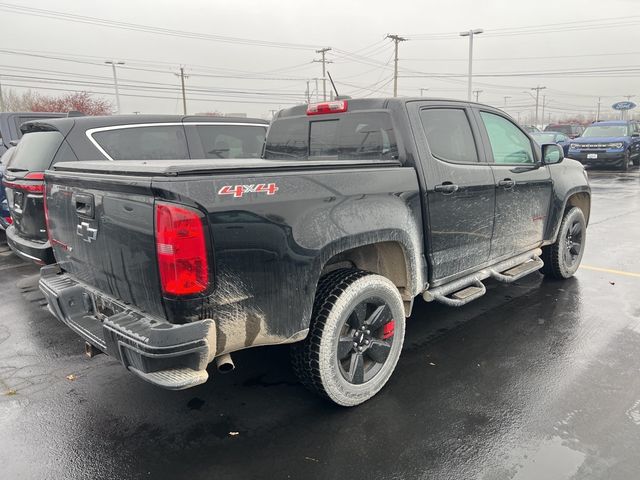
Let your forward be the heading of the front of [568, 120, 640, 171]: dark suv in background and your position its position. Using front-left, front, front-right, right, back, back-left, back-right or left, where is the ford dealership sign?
back-right

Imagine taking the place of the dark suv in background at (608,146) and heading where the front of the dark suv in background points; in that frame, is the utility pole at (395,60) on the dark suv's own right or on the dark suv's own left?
on the dark suv's own right

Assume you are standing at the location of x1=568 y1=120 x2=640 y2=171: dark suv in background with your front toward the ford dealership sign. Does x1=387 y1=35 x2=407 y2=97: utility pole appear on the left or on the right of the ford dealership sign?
left

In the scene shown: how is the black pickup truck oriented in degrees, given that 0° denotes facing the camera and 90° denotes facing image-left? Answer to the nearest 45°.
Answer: approximately 225°

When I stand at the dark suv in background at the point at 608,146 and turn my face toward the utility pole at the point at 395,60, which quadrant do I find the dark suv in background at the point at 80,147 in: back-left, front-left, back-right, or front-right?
back-left

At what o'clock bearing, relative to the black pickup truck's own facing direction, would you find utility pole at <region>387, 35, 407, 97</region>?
The utility pole is roughly at 11 o'clock from the black pickup truck.

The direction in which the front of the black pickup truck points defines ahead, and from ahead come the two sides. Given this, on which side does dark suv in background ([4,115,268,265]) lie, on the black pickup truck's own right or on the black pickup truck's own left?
on the black pickup truck's own left

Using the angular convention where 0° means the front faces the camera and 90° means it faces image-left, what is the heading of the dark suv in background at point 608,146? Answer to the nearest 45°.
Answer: approximately 45°
